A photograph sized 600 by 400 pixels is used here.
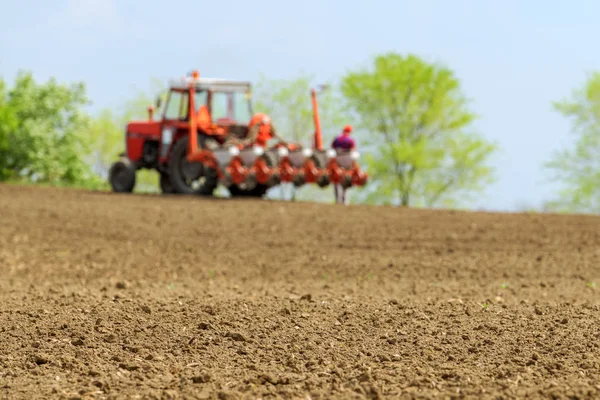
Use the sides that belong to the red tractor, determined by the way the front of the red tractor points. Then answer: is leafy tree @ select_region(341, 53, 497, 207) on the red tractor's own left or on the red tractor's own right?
on the red tractor's own right

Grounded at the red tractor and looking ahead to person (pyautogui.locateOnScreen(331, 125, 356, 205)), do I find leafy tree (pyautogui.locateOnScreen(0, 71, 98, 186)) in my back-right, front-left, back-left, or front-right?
back-left

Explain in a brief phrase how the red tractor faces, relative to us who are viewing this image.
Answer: facing away from the viewer and to the left of the viewer

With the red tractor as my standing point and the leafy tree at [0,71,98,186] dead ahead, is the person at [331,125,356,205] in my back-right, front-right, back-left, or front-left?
back-right

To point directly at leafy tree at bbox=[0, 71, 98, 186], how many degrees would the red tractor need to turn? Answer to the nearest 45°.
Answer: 0° — it already faces it

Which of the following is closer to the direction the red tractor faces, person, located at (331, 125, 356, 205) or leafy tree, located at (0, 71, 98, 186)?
the leafy tree

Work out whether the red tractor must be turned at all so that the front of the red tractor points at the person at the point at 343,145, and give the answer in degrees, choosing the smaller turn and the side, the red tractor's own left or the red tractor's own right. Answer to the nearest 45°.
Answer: approximately 135° to the red tractor's own right

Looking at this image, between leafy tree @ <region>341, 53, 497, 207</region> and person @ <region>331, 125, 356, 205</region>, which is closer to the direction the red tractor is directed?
the leafy tree
